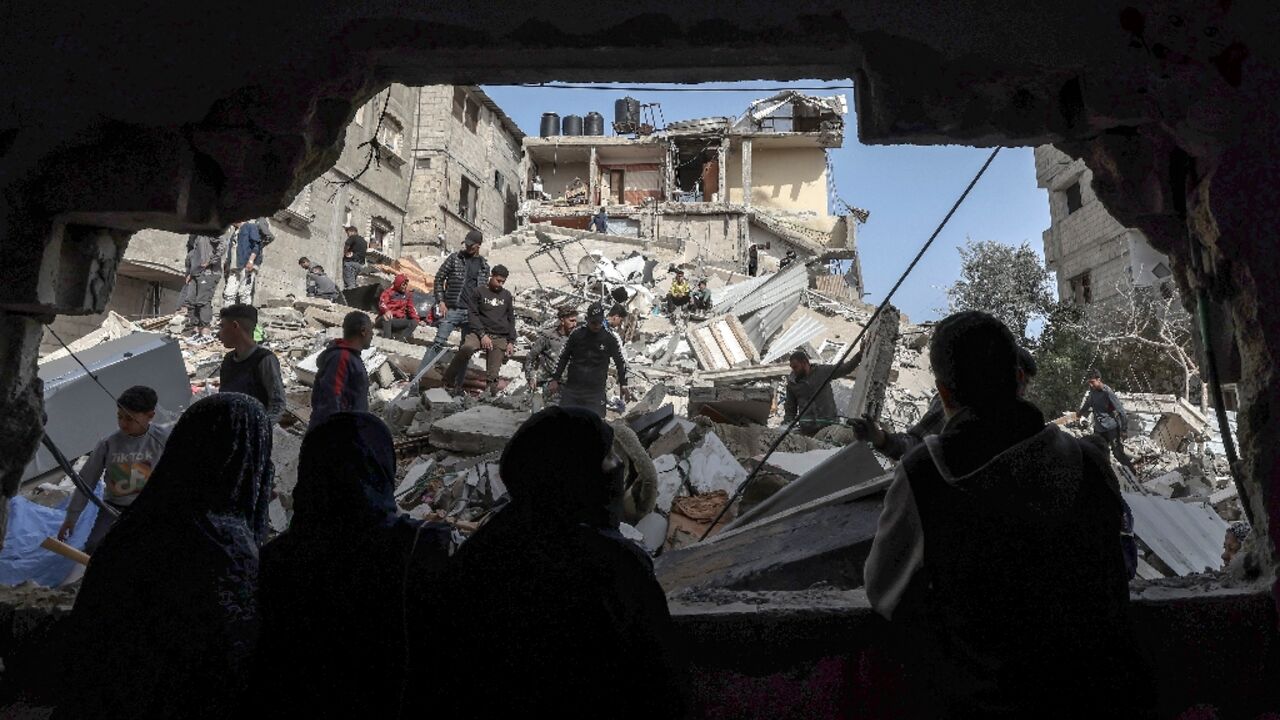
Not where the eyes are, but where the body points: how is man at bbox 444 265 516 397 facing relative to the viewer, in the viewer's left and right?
facing the viewer

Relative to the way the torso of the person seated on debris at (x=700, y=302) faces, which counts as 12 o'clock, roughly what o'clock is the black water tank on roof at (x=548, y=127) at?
The black water tank on roof is roughly at 5 o'clock from the person seated on debris.

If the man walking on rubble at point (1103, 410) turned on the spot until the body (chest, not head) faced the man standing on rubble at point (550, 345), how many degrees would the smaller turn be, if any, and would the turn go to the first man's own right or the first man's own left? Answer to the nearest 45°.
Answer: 0° — they already face them

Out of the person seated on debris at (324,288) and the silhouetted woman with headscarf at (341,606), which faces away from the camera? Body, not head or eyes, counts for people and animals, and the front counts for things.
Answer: the silhouetted woman with headscarf

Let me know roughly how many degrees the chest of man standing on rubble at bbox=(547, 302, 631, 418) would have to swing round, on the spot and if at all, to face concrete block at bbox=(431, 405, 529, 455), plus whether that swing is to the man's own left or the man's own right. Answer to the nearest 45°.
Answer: approximately 90° to the man's own right

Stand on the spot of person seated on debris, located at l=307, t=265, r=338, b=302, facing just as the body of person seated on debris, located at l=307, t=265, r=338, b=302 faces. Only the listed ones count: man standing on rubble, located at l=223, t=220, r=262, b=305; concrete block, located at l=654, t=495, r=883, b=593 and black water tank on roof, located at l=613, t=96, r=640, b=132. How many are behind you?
1

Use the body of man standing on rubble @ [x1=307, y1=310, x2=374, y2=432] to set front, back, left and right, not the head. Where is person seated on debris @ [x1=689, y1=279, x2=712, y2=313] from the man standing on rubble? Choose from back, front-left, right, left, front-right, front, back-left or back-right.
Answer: front

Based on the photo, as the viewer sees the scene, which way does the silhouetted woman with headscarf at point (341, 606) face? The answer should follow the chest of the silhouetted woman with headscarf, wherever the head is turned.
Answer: away from the camera

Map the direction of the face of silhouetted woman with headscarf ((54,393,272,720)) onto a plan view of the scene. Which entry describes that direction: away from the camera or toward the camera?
away from the camera

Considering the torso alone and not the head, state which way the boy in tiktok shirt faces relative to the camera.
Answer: toward the camera

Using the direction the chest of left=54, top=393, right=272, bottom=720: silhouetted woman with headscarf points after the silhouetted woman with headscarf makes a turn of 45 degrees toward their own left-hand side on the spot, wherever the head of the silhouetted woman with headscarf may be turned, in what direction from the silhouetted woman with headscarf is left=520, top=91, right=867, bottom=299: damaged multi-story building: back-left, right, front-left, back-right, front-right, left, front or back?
front-right

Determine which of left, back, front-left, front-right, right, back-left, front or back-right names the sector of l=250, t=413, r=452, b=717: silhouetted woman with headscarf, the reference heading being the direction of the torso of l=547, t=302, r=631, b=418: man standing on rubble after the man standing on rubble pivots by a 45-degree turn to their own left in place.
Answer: front-right

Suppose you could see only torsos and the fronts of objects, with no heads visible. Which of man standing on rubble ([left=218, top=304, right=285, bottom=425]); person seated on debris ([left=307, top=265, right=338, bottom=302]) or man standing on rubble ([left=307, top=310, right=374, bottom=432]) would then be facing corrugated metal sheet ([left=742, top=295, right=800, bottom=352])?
man standing on rubble ([left=307, top=310, right=374, bottom=432])

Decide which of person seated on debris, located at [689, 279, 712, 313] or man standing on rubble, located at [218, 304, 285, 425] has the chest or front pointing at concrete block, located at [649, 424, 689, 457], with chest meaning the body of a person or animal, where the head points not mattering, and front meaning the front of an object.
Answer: the person seated on debris
